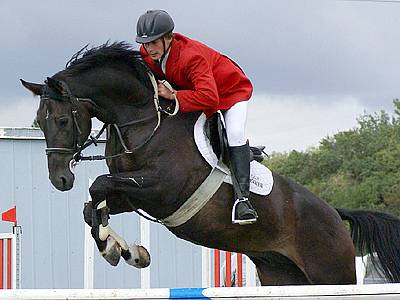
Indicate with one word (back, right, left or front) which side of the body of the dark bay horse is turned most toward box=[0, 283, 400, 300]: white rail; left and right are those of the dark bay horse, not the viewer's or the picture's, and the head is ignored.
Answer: left

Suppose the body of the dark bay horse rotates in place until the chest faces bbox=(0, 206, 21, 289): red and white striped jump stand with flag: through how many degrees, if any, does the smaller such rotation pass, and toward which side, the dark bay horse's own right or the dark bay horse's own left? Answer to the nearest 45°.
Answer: approximately 45° to the dark bay horse's own right

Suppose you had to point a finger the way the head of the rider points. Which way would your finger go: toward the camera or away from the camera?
toward the camera

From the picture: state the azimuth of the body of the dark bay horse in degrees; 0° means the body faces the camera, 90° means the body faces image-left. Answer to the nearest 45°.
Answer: approximately 90°
